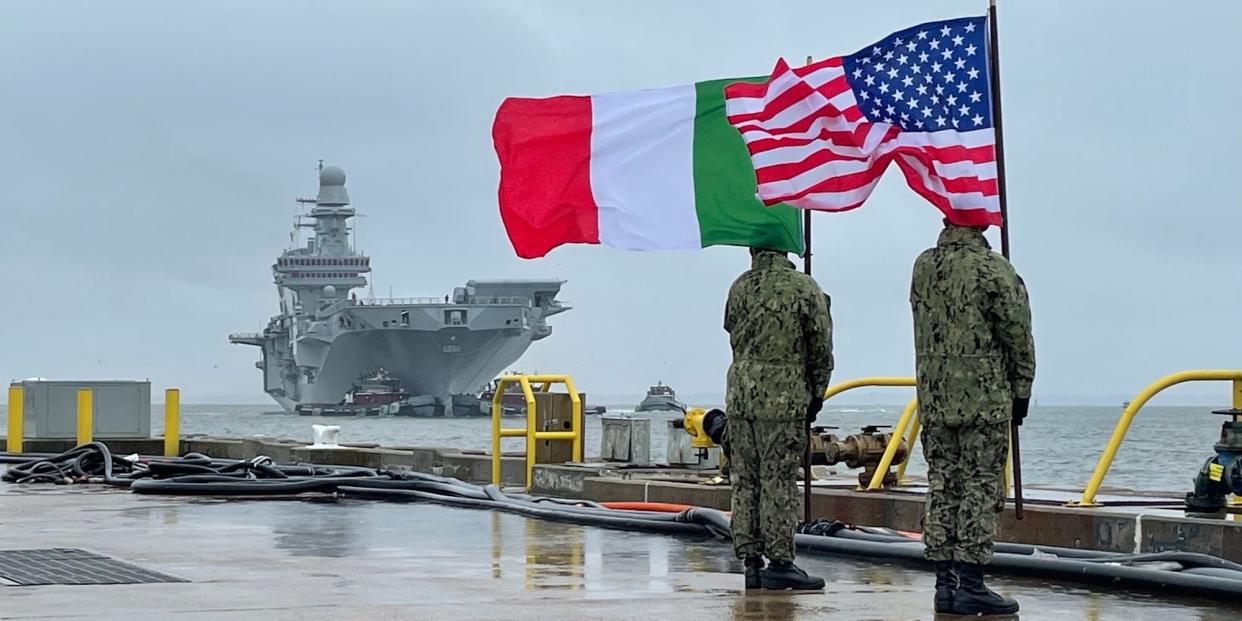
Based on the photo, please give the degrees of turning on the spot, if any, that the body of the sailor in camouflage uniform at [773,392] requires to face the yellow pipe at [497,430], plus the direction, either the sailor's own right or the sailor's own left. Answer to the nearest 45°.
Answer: approximately 45° to the sailor's own left

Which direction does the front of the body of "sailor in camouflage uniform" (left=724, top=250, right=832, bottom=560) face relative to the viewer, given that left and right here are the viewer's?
facing away from the viewer and to the right of the viewer

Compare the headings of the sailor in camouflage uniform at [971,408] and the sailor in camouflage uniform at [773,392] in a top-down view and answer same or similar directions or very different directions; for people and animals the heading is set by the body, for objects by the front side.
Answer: same or similar directions

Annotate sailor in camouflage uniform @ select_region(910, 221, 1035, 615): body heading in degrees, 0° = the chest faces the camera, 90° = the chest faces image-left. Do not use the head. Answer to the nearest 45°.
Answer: approximately 225°

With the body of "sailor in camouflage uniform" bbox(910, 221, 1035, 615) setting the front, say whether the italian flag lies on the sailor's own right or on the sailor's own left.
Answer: on the sailor's own left

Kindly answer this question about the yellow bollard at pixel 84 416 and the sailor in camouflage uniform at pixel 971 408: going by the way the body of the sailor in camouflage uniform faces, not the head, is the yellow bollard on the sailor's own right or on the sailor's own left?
on the sailor's own left

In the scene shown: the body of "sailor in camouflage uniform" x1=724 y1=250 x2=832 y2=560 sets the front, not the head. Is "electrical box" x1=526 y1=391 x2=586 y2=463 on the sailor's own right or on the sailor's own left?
on the sailor's own left

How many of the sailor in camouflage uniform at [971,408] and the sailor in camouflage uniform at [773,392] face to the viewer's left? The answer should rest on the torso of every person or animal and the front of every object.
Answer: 0

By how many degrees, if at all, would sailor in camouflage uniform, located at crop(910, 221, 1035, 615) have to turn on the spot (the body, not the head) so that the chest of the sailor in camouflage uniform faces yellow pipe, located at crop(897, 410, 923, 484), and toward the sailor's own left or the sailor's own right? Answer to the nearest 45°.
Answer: approximately 45° to the sailor's own left

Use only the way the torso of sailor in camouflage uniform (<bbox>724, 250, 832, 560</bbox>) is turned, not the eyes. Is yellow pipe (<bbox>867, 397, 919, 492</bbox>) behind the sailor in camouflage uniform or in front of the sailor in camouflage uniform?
in front

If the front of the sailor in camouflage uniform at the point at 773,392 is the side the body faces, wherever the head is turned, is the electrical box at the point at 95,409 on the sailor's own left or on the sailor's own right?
on the sailor's own left

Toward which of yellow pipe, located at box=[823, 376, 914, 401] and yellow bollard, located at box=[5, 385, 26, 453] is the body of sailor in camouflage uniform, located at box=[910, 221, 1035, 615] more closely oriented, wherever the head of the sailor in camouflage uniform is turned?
the yellow pipe
